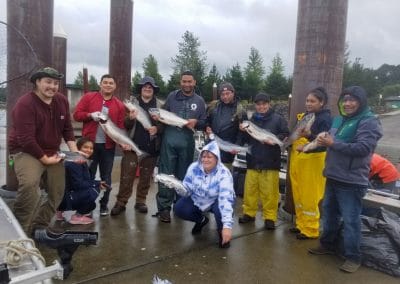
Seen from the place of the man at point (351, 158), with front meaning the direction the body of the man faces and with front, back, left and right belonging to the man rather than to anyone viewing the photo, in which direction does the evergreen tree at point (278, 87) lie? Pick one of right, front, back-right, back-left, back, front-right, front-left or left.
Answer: back-right

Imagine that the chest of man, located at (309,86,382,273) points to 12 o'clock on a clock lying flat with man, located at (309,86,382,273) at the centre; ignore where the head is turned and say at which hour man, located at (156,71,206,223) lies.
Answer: man, located at (156,71,206,223) is roughly at 2 o'clock from man, located at (309,86,382,273).

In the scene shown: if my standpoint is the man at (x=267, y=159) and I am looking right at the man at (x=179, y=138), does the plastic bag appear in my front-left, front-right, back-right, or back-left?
back-left

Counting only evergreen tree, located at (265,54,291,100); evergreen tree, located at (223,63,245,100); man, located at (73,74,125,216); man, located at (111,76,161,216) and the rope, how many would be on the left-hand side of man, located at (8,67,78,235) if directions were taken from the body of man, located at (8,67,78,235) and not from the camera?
4

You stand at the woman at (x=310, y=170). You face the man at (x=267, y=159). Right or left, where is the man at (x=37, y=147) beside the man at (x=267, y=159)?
left

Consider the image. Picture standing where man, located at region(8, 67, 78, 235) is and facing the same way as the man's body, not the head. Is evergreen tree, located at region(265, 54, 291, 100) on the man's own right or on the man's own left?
on the man's own left

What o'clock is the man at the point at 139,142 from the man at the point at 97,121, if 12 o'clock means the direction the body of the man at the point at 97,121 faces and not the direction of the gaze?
the man at the point at 139,142 is roughly at 9 o'clock from the man at the point at 97,121.

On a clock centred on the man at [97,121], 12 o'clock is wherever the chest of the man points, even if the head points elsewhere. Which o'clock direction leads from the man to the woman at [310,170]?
The woman is roughly at 10 o'clock from the man.

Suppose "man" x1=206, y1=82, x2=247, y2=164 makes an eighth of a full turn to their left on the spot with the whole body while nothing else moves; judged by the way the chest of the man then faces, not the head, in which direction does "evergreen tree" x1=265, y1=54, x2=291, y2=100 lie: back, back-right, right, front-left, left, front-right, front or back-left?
back-left

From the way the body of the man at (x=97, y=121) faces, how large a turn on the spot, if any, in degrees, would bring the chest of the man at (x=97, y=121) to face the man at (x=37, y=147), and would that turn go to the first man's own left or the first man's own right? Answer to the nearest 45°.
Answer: approximately 45° to the first man's own right

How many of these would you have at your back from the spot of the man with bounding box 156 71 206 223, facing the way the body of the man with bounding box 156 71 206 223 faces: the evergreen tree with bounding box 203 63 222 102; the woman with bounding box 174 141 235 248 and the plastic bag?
1

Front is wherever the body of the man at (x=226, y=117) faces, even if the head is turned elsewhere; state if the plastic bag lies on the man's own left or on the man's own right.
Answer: on the man's own left

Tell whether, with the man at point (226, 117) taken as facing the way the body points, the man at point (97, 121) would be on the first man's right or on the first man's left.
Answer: on the first man's right

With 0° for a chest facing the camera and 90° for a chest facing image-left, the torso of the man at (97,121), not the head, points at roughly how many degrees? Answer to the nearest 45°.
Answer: approximately 0°

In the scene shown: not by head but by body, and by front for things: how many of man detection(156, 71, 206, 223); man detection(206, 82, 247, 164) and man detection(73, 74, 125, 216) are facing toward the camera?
3

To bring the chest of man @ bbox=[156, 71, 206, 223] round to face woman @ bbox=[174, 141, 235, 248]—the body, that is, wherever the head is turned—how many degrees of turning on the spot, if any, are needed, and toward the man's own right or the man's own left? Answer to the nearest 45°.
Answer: approximately 45° to the man's own left
